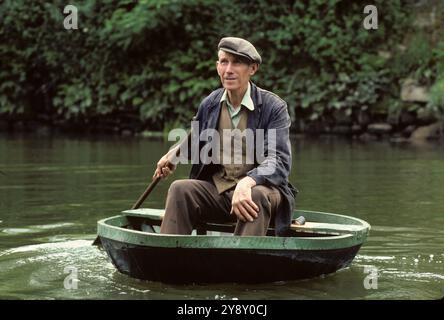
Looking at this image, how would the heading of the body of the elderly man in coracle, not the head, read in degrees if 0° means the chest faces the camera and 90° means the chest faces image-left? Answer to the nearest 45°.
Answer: approximately 45°
